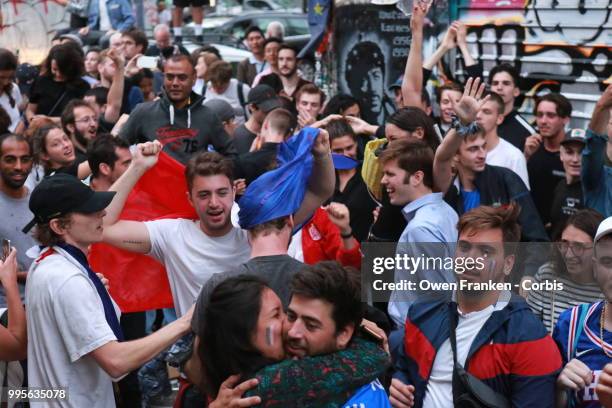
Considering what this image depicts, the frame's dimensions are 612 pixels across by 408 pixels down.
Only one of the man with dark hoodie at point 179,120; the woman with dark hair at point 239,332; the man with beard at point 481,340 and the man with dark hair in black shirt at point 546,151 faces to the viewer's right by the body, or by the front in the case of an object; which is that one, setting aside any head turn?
the woman with dark hair

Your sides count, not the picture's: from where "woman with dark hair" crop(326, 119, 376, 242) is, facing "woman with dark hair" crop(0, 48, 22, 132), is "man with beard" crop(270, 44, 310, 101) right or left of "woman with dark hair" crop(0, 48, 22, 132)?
right

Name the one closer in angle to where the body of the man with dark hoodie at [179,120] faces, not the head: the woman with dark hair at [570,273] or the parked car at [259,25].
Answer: the woman with dark hair

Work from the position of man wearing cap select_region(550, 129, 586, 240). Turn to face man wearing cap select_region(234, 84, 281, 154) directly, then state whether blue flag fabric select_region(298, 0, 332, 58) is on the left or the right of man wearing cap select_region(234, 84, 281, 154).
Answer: right

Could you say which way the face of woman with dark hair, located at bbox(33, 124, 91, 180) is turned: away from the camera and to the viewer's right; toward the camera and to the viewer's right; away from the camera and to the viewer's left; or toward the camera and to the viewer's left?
toward the camera and to the viewer's right

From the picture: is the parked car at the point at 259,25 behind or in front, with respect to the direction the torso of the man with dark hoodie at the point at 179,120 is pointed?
behind

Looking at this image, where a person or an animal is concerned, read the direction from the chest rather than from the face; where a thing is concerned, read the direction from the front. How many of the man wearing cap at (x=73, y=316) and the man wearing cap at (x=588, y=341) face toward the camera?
1

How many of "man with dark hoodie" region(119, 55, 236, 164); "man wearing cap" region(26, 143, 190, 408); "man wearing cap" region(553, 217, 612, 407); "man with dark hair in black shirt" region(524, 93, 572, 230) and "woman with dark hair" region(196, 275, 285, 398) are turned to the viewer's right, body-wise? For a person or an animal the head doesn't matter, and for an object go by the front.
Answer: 2

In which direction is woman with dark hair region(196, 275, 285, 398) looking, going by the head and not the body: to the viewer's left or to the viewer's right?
to the viewer's right

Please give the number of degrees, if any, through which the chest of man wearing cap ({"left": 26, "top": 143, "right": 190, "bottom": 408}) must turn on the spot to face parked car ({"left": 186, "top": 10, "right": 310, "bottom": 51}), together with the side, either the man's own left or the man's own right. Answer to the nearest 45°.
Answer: approximately 90° to the man's own left

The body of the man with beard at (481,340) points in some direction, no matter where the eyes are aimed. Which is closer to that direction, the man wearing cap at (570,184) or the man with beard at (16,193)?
the man with beard

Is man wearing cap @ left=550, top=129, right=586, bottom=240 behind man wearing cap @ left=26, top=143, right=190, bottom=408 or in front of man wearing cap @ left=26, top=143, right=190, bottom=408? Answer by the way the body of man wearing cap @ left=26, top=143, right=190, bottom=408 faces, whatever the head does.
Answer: in front

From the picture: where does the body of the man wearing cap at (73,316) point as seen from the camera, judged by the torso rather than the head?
to the viewer's right
